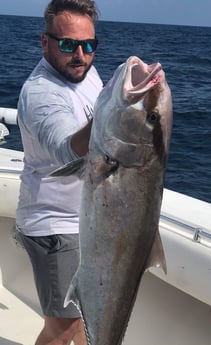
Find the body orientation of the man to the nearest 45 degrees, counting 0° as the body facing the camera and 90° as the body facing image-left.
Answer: approximately 315°
